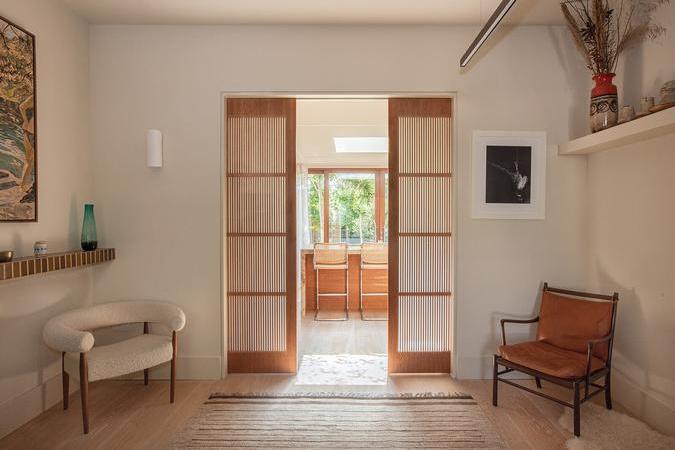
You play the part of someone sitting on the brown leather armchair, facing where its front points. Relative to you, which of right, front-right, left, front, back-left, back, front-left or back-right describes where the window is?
right

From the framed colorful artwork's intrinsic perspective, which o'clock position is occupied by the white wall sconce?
The white wall sconce is roughly at 10 o'clock from the framed colorful artwork.

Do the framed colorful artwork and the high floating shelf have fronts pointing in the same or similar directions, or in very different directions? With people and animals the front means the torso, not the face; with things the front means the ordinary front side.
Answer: very different directions

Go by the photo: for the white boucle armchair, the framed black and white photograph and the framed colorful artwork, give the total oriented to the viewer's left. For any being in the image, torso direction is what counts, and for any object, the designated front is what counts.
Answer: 0

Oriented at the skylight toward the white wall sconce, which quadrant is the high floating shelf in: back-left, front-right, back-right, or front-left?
front-left

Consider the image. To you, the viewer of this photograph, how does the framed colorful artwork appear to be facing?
facing the viewer and to the right of the viewer

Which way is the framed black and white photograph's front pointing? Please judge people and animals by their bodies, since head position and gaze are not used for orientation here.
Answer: toward the camera

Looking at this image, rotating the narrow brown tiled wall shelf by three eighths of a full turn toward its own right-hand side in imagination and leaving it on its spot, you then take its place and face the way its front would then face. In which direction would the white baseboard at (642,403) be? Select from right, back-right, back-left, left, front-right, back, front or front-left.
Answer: back-left

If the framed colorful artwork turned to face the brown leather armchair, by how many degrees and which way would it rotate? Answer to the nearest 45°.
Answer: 0° — it already faces it

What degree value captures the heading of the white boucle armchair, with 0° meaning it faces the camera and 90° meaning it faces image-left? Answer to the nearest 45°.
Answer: approximately 315°

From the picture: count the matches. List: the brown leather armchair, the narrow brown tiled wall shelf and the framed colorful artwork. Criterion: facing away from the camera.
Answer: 0

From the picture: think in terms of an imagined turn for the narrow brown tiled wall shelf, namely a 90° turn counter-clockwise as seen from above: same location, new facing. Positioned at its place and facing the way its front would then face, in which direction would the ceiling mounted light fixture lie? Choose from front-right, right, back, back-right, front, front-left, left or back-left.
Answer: right
